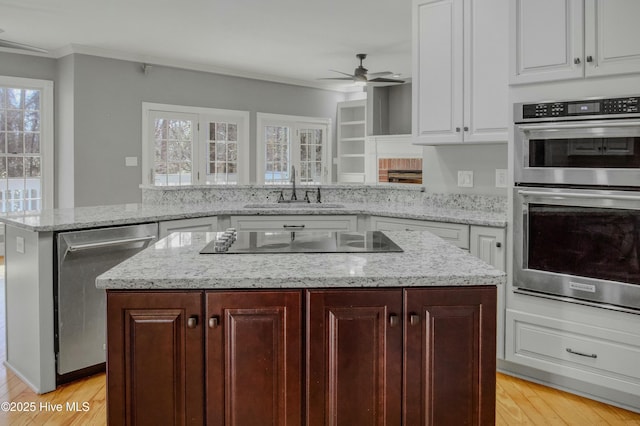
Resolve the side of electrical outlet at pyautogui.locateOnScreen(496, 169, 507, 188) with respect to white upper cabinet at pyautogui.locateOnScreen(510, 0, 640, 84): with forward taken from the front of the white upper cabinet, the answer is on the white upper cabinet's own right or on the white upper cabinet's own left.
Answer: on the white upper cabinet's own right

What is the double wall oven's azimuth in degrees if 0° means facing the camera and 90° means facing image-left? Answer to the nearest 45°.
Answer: approximately 45°

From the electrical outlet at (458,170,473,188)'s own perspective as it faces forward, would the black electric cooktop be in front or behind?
in front
